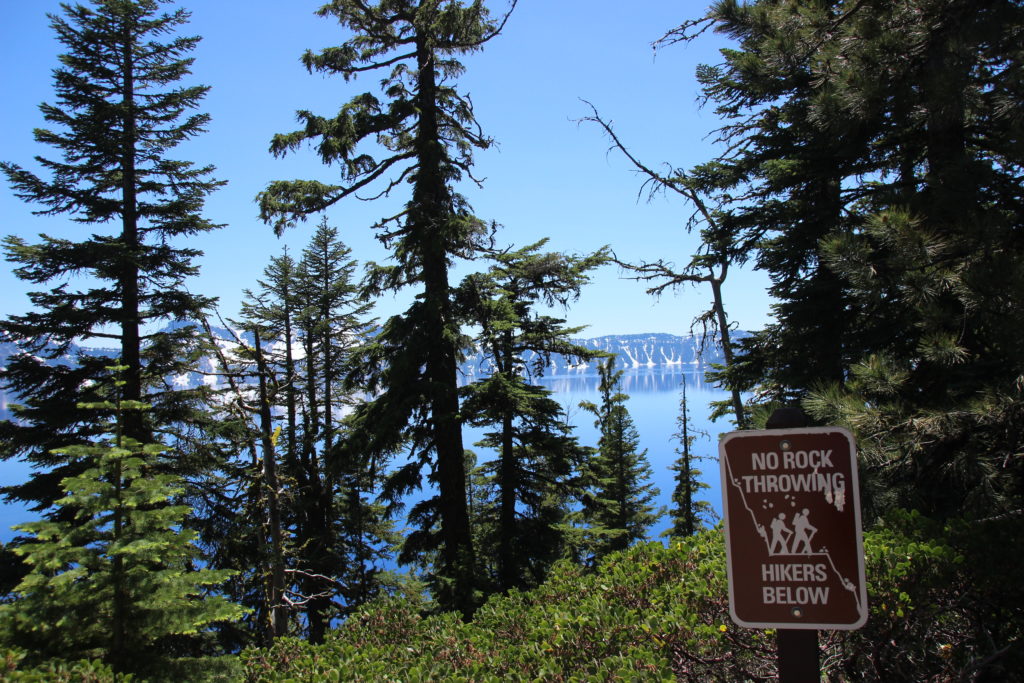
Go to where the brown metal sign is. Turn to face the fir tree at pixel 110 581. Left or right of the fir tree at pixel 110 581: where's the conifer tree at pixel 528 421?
right

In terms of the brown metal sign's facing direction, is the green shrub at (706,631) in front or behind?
behind

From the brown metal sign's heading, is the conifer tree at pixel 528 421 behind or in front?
behind

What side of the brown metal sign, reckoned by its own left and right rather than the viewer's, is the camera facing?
front

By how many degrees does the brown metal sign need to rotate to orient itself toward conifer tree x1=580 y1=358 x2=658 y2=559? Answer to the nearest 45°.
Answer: approximately 180°

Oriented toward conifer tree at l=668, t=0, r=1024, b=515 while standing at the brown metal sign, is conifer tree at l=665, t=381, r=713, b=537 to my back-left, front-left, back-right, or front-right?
front-left

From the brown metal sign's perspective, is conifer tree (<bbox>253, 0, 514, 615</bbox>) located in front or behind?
behind

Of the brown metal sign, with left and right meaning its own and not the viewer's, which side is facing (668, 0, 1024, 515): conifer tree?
back
